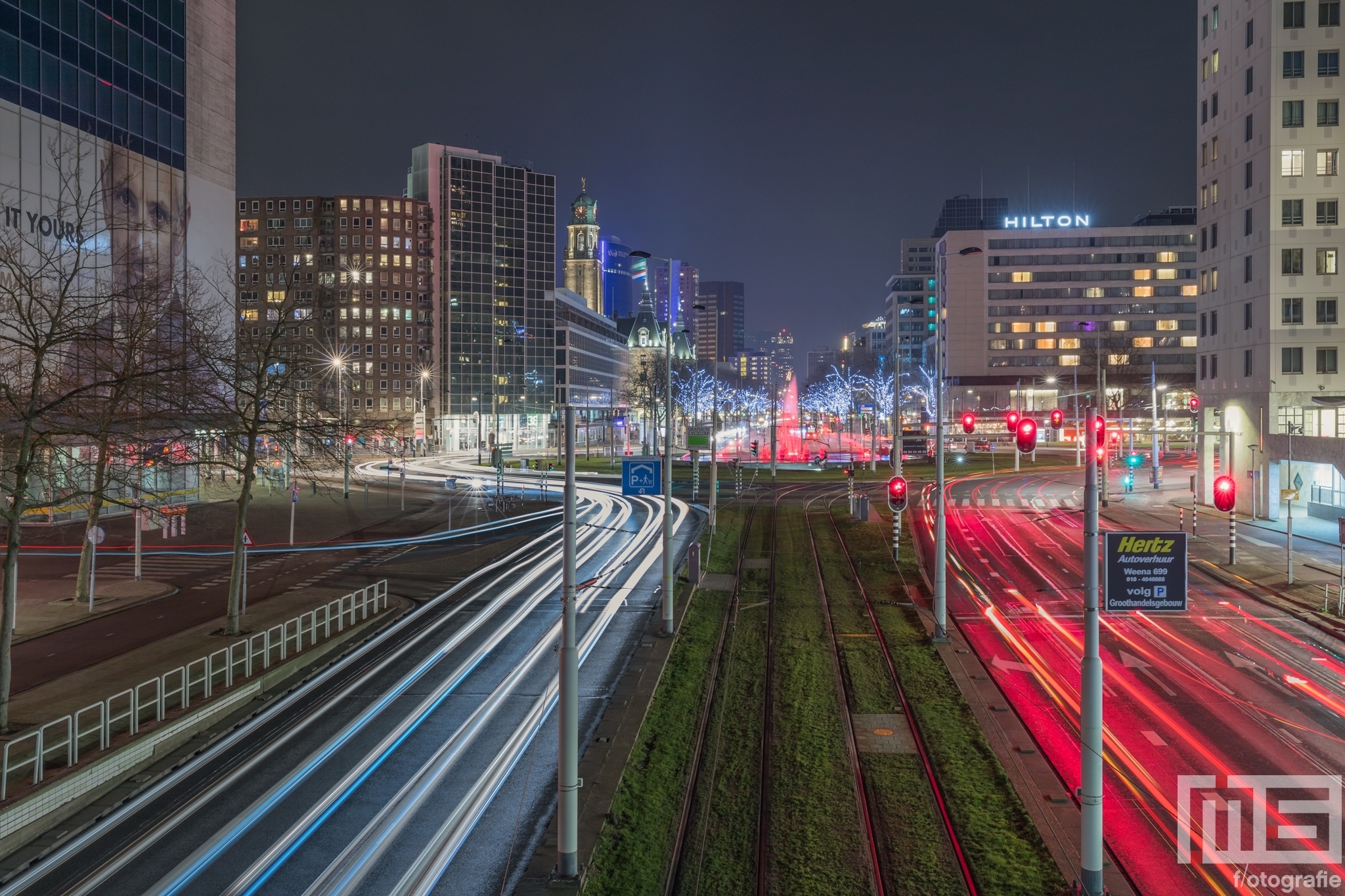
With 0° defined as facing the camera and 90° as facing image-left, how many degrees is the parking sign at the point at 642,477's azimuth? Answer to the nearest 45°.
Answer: approximately 0°

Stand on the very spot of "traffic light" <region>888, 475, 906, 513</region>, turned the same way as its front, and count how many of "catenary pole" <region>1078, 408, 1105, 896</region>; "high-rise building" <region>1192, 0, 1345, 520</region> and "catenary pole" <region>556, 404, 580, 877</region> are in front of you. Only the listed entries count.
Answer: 2

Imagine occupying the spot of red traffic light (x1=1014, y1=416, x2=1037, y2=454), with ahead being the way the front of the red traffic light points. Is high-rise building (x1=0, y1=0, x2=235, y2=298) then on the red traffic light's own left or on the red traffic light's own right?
on the red traffic light's own right

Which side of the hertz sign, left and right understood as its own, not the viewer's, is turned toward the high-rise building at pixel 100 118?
right

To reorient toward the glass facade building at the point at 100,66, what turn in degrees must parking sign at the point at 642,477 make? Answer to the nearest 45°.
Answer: approximately 135° to its right

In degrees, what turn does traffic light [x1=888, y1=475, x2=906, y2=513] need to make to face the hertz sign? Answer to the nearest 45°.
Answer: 0° — it already faces it

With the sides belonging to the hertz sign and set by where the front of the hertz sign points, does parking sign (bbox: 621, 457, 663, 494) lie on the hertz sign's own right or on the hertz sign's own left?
on the hertz sign's own right

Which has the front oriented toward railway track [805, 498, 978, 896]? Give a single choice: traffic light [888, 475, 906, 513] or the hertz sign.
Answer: the traffic light

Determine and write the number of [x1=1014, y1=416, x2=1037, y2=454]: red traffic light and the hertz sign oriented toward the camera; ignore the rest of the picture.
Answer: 2
